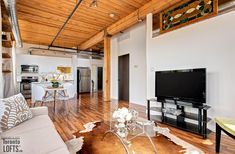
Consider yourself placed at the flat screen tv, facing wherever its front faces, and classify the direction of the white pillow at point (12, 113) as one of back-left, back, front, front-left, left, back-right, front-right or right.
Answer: front

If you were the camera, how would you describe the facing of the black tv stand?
facing the viewer and to the left of the viewer

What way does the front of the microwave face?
toward the camera

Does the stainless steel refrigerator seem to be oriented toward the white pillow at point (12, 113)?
yes

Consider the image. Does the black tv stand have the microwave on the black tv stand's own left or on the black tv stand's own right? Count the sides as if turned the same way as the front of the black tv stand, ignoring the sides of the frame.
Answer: on the black tv stand's own right

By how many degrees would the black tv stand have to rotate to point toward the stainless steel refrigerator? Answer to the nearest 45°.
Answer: approximately 90° to its right

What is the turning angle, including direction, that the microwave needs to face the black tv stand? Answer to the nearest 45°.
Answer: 0° — it already faces it

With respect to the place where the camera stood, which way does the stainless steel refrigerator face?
facing the viewer

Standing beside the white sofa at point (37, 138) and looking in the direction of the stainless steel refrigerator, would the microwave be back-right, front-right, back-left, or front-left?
front-left

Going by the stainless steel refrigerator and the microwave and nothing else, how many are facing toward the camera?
2

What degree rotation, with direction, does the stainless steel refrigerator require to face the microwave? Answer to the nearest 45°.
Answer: approximately 45° to its right
